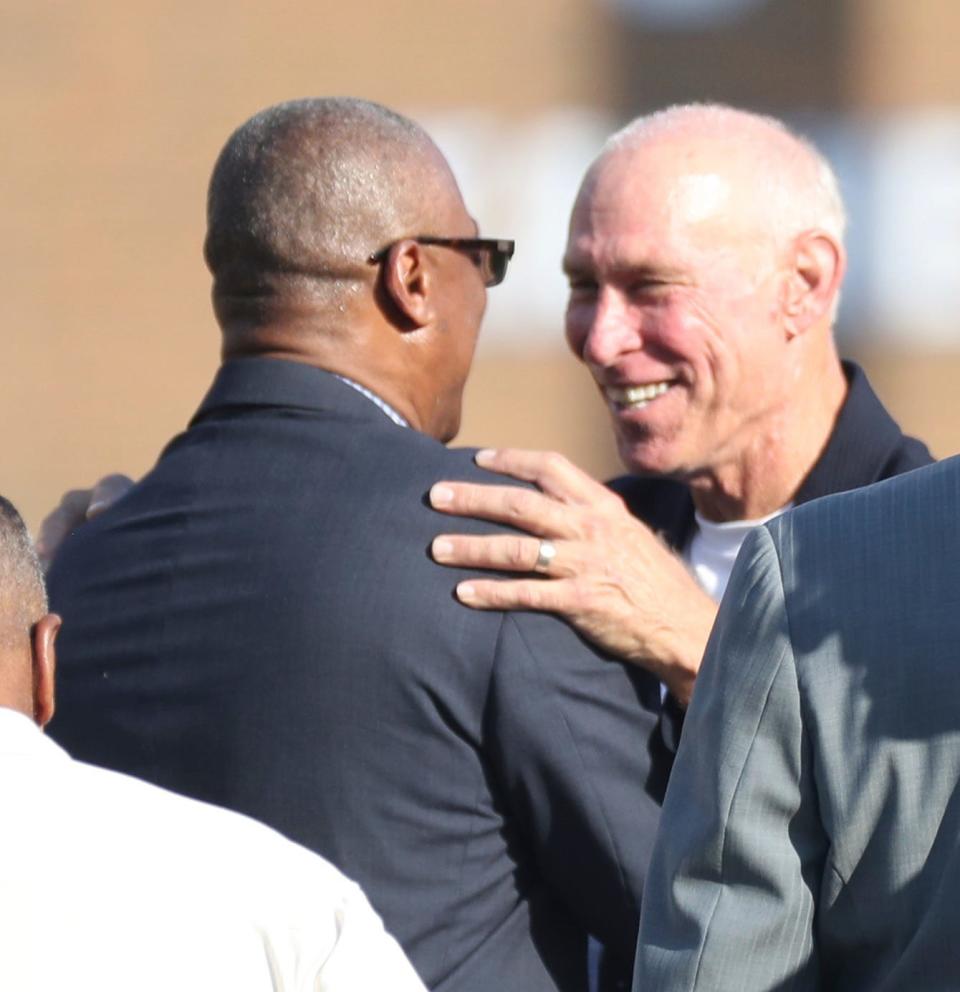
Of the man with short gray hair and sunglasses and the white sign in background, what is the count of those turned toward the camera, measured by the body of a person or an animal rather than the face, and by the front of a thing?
1

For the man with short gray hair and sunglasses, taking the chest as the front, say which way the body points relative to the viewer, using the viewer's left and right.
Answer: facing away from the viewer and to the right of the viewer

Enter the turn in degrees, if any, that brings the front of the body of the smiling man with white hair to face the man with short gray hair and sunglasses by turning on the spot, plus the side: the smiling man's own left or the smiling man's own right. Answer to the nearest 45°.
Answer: approximately 45° to the smiling man's own left

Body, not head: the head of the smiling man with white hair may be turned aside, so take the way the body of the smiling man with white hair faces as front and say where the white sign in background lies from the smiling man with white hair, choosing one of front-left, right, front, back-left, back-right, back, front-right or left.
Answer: back-right

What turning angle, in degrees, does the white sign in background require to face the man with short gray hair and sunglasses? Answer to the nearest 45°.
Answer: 0° — it already faces them

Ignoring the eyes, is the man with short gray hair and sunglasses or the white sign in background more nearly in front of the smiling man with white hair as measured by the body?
the man with short gray hair and sunglasses

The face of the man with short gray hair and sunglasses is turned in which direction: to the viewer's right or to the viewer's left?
to the viewer's right

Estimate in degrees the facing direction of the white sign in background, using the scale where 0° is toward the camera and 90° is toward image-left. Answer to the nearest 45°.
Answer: approximately 0°

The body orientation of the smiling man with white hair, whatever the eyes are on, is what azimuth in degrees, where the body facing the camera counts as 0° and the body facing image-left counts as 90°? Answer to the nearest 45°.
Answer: approximately 45°
